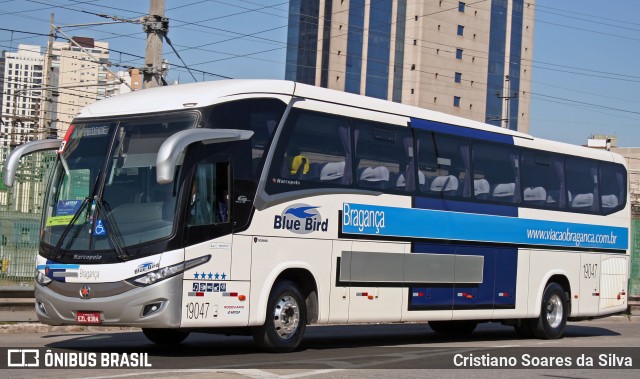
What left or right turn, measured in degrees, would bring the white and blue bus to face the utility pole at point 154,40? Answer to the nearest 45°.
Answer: approximately 90° to its right

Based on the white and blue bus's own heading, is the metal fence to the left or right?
on its right
